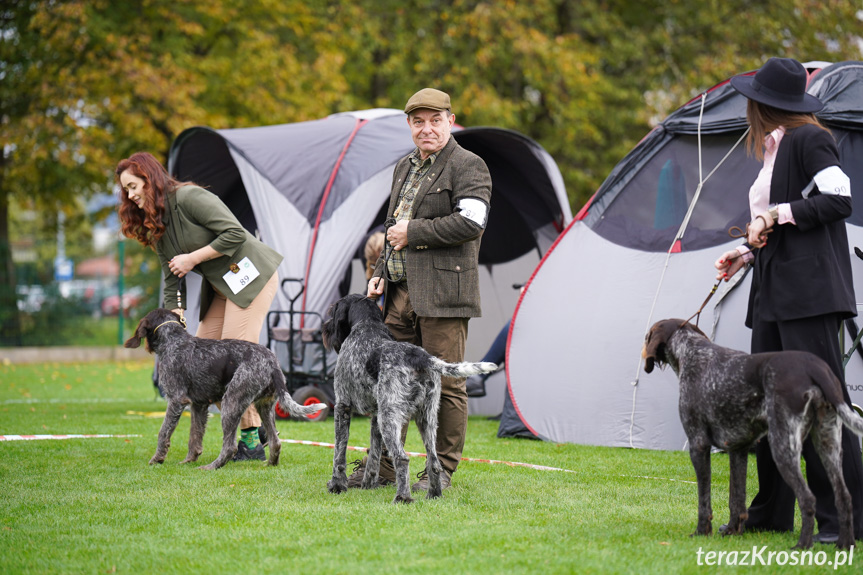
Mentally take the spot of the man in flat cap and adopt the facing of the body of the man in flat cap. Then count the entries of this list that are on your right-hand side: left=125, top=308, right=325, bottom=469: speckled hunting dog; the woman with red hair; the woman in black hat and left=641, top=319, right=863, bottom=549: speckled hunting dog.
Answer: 2

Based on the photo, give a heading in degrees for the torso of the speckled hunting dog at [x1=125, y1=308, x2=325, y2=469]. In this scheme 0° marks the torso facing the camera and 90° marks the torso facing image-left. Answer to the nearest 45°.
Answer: approximately 90°

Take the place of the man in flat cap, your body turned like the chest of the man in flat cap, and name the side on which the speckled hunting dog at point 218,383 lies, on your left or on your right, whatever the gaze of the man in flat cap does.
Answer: on your right

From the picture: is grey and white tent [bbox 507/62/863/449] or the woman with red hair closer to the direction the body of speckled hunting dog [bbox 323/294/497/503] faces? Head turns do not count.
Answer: the woman with red hair

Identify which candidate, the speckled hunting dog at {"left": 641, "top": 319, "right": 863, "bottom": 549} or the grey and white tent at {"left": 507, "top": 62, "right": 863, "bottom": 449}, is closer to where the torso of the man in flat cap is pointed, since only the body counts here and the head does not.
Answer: the speckled hunting dog

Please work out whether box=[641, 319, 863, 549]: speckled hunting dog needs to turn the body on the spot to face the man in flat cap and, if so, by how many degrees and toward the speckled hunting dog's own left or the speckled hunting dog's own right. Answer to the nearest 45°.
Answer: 0° — it already faces them

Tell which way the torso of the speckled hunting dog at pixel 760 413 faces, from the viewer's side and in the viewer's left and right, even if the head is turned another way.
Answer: facing away from the viewer and to the left of the viewer

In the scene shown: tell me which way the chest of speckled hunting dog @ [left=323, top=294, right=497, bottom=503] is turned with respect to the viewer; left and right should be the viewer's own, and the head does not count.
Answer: facing away from the viewer and to the left of the viewer
